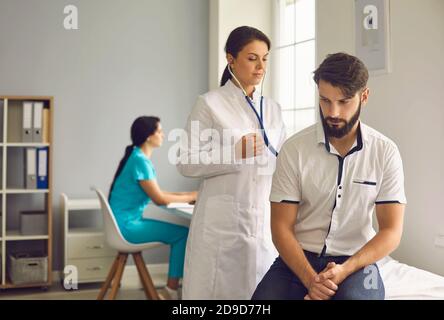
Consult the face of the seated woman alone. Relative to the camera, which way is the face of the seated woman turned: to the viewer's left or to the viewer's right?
to the viewer's right

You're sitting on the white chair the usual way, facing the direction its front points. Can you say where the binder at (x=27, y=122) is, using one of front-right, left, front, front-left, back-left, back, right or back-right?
back-left

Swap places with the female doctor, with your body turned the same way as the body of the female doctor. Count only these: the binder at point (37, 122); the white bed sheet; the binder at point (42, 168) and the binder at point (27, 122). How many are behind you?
3

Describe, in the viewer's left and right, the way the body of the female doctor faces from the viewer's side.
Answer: facing the viewer and to the right of the viewer

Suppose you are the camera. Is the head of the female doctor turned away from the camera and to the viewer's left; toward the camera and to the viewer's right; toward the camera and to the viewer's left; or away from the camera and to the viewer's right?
toward the camera and to the viewer's right

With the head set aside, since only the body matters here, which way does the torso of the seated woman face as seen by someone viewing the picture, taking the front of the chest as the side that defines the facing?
to the viewer's right

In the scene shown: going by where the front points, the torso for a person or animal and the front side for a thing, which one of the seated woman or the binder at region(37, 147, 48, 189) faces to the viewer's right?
the seated woman

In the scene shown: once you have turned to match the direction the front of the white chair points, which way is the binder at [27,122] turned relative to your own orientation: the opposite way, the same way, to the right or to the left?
to the right

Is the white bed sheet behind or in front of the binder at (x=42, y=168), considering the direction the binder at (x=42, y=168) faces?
in front

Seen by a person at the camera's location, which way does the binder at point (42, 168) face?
facing the viewer

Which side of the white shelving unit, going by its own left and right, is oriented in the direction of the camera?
front

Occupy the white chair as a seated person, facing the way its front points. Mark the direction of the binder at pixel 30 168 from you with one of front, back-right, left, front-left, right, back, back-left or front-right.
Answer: back-left

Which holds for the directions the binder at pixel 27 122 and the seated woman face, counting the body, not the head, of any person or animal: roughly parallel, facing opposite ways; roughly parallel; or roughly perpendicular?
roughly perpendicular

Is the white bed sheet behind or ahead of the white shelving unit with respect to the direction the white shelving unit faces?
ahead

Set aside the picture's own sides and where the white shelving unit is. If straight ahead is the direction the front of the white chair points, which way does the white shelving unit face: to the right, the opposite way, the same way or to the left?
to the right
